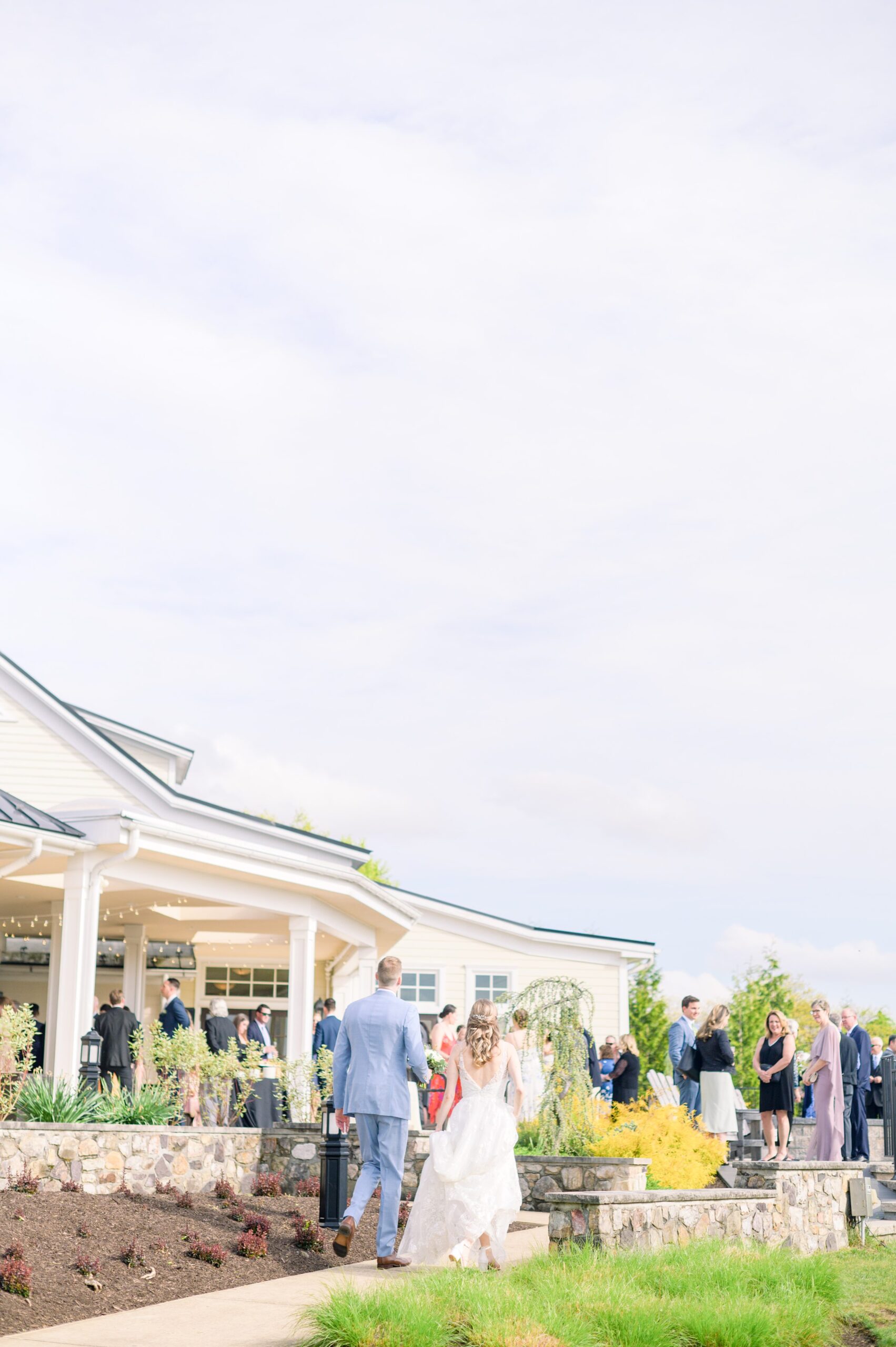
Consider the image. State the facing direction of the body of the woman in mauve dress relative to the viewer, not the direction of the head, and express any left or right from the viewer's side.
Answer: facing to the left of the viewer

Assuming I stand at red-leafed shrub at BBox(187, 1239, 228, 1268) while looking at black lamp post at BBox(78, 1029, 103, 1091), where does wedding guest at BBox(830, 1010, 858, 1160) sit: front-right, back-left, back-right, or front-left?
front-right

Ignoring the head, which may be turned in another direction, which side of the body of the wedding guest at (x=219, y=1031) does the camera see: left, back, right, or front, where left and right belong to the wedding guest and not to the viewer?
back

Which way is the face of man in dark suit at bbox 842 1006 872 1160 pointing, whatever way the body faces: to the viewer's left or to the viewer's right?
to the viewer's left

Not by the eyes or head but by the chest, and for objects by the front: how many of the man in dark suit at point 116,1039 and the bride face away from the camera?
2

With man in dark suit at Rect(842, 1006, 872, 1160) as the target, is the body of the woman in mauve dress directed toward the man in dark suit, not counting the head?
no

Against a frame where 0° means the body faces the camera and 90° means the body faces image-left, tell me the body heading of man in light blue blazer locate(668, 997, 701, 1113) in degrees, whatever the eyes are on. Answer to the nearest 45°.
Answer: approximately 315°

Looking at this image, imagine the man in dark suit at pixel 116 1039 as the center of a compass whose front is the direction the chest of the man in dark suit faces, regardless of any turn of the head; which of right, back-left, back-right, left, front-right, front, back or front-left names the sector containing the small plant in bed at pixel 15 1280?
back

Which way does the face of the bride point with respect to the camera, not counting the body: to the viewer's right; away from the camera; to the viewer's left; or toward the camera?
away from the camera

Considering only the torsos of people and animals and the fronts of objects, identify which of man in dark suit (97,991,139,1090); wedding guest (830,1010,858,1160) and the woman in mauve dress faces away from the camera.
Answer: the man in dark suit

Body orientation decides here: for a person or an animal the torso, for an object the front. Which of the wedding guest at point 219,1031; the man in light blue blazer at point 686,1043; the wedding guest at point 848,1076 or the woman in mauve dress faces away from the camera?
the wedding guest at point 219,1031

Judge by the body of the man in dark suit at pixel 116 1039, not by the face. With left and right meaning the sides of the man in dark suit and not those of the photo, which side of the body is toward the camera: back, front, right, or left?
back

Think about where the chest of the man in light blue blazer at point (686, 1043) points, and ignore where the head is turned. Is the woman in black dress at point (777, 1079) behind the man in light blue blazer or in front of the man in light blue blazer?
in front

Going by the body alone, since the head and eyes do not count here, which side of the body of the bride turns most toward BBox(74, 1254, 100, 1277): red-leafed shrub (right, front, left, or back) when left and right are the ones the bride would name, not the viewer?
left

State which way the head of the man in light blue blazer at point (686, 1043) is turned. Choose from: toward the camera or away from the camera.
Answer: toward the camera
